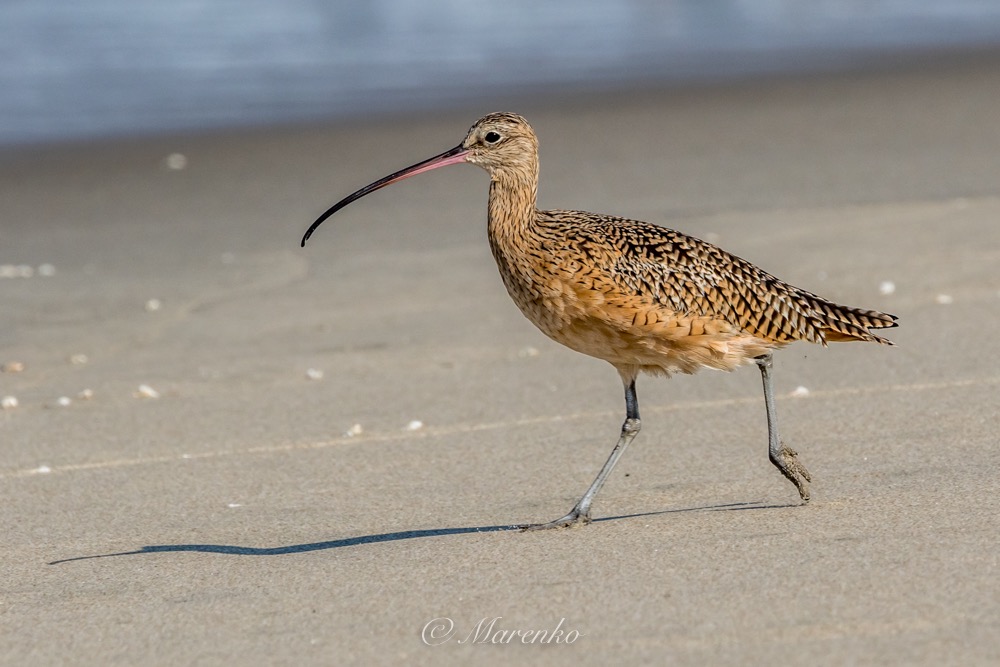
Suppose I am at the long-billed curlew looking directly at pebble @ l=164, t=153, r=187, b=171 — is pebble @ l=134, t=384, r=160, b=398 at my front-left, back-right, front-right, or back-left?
front-left

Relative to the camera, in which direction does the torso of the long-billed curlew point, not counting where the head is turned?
to the viewer's left

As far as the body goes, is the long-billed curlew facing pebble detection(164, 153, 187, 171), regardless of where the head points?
no

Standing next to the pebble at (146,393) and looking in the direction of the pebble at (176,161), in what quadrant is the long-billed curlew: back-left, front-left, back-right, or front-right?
back-right

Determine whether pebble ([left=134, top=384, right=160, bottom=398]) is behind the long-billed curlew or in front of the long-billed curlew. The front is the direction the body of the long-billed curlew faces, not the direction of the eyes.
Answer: in front
